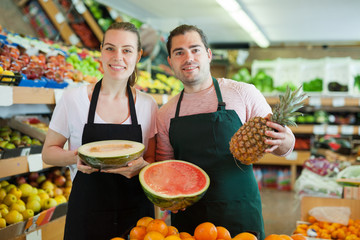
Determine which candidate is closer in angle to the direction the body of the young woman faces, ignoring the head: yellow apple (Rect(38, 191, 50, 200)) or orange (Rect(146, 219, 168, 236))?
the orange

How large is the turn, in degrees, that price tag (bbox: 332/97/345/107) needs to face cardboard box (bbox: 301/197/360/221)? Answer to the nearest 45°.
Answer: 0° — it already faces it

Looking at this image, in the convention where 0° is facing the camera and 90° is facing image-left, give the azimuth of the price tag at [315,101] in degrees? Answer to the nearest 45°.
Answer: approximately 0°

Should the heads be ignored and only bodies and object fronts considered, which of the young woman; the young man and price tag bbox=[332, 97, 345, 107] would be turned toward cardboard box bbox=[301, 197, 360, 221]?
the price tag

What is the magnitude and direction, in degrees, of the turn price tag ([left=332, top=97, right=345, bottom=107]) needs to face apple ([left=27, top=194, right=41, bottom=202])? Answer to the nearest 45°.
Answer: approximately 45° to its right

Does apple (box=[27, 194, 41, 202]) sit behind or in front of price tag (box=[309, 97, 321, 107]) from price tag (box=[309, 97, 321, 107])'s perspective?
in front

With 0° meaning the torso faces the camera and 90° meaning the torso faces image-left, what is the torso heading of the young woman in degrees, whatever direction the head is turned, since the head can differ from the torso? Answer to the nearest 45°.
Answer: approximately 0°

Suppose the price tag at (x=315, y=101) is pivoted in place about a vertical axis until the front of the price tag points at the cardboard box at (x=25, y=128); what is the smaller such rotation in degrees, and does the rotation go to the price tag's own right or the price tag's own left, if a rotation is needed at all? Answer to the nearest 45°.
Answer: approximately 45° to the price tag's own right
